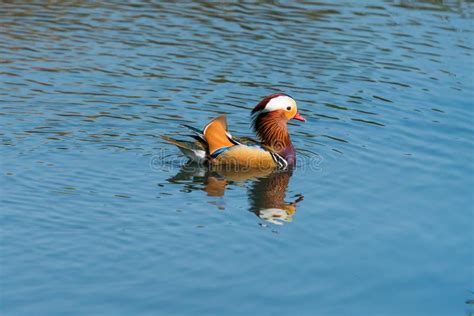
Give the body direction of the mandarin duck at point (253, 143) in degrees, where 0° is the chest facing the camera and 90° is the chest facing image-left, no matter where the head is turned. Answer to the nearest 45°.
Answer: approximately 270°
